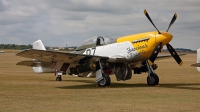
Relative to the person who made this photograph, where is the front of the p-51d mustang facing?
facing the viewer and to the right of the viewer
